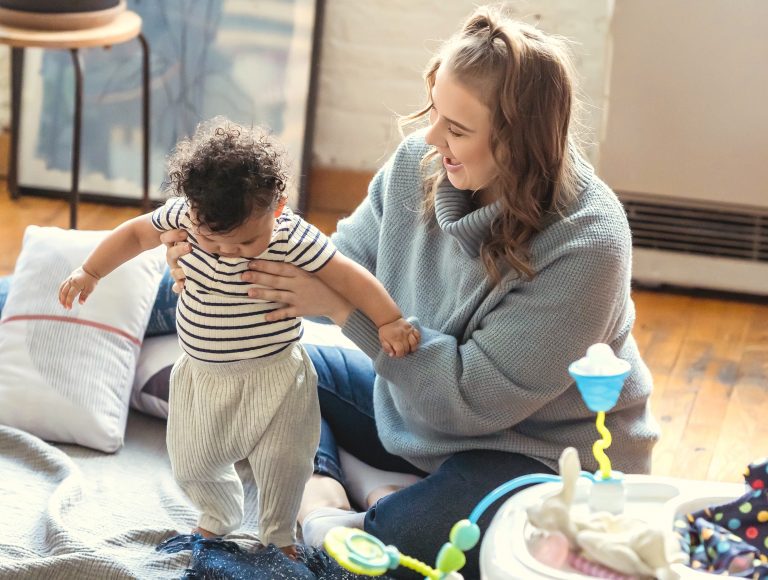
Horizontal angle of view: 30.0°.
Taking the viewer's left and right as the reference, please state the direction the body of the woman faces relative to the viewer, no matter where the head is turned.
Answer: facing the viewer and to the left of the viewer

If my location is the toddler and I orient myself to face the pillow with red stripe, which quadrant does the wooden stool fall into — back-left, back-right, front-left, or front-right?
front-right

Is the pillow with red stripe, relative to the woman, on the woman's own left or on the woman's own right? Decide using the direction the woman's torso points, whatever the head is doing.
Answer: on the woman's own right

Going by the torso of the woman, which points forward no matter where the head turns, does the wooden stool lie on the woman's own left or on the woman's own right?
on the woman's own right

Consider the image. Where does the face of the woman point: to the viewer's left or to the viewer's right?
to the viewer's left
